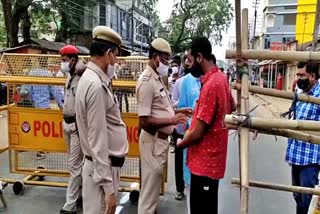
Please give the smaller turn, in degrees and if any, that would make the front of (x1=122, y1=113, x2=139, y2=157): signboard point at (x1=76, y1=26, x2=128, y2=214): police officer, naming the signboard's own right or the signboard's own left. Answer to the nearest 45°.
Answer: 0° — it already faces them

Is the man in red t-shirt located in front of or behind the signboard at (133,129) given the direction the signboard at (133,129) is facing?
in front

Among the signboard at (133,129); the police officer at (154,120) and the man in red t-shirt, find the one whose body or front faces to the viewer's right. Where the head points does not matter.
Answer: the police officer

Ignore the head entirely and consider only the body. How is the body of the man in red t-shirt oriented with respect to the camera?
to the viewer's left

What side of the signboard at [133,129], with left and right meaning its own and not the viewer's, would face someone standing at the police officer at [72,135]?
right

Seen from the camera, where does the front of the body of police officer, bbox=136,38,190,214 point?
to the viewer's right

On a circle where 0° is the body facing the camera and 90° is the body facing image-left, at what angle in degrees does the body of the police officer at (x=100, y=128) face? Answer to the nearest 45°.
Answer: approximately 270°

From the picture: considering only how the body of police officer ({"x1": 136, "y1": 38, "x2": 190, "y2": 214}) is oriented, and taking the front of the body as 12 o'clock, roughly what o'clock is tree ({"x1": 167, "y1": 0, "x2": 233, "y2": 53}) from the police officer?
The tree is roughly at 9 o'clock from the police officer.
